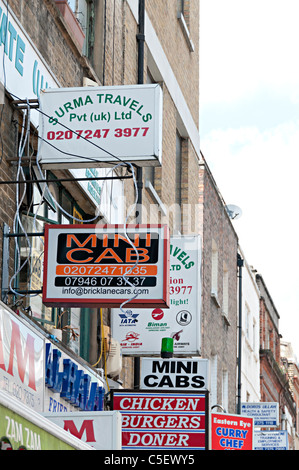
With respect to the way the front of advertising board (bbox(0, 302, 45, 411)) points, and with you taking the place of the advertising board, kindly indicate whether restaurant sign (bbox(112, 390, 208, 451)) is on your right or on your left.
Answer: on your left

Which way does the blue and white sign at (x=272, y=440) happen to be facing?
toward the camera

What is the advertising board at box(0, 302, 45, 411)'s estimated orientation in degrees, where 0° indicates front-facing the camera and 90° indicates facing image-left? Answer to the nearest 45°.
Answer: approximately 315°

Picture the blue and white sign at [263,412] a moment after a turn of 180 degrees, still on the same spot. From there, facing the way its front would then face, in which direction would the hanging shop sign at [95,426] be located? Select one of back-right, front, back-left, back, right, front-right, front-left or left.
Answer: back

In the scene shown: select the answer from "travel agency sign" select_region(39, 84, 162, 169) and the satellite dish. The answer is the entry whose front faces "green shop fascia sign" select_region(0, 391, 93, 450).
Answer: the travel agency sign

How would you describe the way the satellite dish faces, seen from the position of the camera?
facing to the right of the viewer

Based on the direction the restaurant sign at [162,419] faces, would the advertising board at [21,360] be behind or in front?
in front

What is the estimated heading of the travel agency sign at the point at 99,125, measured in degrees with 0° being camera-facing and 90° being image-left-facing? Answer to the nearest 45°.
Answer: approximately 0°

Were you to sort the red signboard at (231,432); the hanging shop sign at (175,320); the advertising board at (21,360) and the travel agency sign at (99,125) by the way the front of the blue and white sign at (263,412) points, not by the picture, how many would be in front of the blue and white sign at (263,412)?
4

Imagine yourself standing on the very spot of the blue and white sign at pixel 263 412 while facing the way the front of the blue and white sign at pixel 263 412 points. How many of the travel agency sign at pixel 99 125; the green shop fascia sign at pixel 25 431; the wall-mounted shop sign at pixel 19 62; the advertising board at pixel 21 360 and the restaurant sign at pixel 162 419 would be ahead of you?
5

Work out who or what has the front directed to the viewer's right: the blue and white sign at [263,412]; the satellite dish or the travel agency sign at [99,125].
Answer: the satellite dish

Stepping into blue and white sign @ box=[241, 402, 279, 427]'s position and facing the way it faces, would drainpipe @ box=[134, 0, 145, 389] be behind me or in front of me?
in front
